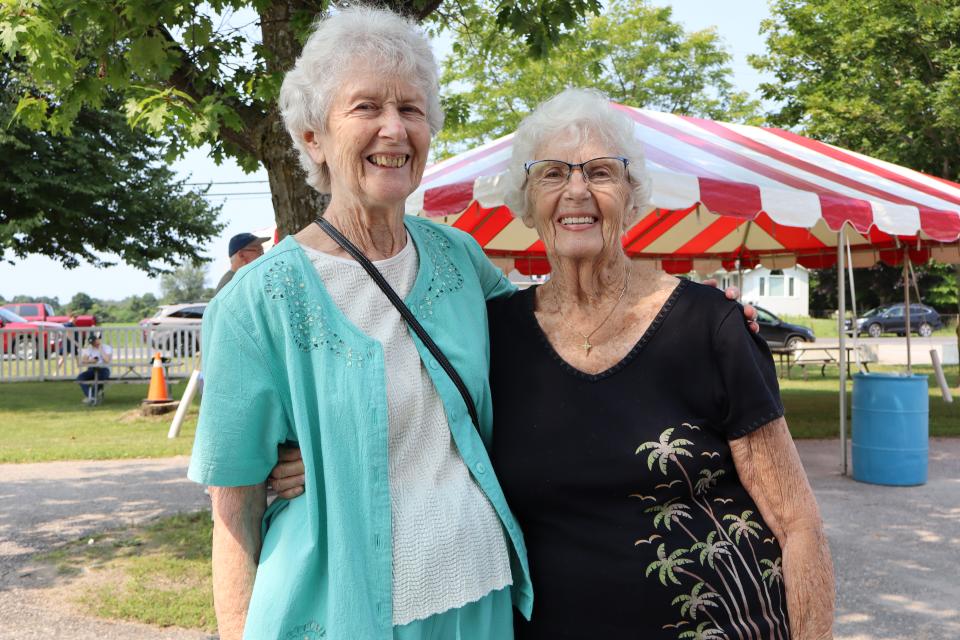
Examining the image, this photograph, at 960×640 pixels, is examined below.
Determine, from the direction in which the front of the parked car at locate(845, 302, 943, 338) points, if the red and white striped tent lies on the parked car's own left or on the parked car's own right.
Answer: on the parked car's own left

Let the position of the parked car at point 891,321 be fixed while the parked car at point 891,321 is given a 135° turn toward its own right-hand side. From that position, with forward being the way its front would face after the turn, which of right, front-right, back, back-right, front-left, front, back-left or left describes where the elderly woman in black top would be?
back-right

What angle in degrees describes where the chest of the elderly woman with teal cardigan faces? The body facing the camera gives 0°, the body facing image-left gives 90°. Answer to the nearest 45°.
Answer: approximately 315°

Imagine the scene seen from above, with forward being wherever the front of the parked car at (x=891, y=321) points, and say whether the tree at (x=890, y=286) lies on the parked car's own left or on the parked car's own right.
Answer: on the parked car's own right

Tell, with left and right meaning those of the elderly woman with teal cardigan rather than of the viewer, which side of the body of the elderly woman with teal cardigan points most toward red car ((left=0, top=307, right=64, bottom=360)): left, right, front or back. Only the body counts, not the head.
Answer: back
